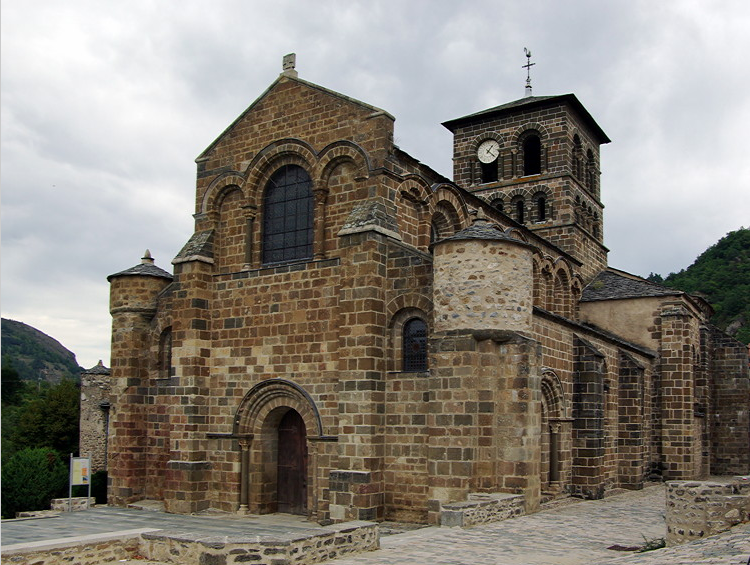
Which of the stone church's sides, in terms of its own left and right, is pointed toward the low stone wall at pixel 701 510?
left

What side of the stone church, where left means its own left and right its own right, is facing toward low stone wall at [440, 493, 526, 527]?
front

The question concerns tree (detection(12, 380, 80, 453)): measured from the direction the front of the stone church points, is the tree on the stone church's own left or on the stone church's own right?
on the stone church's own right

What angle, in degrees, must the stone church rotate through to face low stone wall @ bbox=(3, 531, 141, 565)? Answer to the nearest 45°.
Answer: approximately 45° to its left

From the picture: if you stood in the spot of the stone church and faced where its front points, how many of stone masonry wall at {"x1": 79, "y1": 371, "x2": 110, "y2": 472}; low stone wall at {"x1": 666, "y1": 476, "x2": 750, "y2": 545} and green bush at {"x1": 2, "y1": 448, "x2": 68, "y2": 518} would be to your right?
2

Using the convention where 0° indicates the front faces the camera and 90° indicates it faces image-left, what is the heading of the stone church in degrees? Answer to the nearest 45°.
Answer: approximately 45°

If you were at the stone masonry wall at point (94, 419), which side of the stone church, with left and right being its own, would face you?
right

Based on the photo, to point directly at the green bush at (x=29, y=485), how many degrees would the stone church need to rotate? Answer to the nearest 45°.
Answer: approximately 90° to its right

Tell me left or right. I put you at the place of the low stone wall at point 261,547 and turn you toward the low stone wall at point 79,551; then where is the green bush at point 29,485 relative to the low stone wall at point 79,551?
right

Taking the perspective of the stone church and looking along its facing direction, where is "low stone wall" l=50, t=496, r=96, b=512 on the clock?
The low stone wall is roughly at 2 o'clock from the stone church.
